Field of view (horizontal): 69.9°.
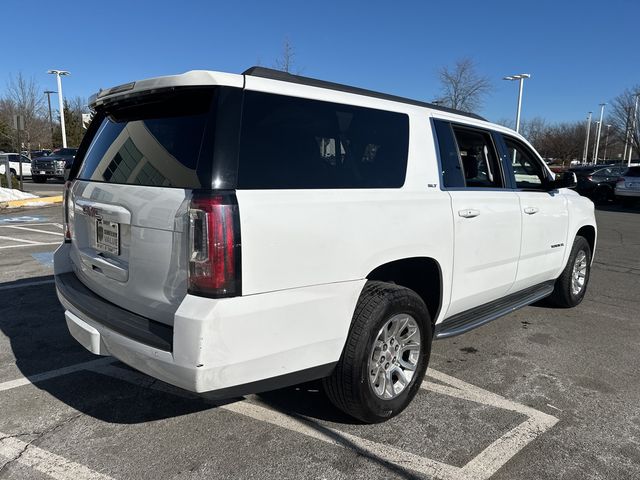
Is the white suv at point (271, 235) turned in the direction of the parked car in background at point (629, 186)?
yes

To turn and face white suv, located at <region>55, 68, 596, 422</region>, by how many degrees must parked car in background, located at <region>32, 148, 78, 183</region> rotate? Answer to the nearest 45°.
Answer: approximately 45° to its left

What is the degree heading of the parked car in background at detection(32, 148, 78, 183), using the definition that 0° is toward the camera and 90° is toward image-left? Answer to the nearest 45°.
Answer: approximately 45°

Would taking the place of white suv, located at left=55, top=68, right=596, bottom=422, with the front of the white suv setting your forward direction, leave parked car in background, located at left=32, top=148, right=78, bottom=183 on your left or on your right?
on your left

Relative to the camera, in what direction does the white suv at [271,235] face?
facing away from the viewer and to the right of the viewer

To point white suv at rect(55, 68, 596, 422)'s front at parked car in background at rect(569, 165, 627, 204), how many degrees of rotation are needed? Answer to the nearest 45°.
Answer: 0° — it already faces it

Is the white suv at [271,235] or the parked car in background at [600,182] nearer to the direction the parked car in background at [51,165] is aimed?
the white suv
